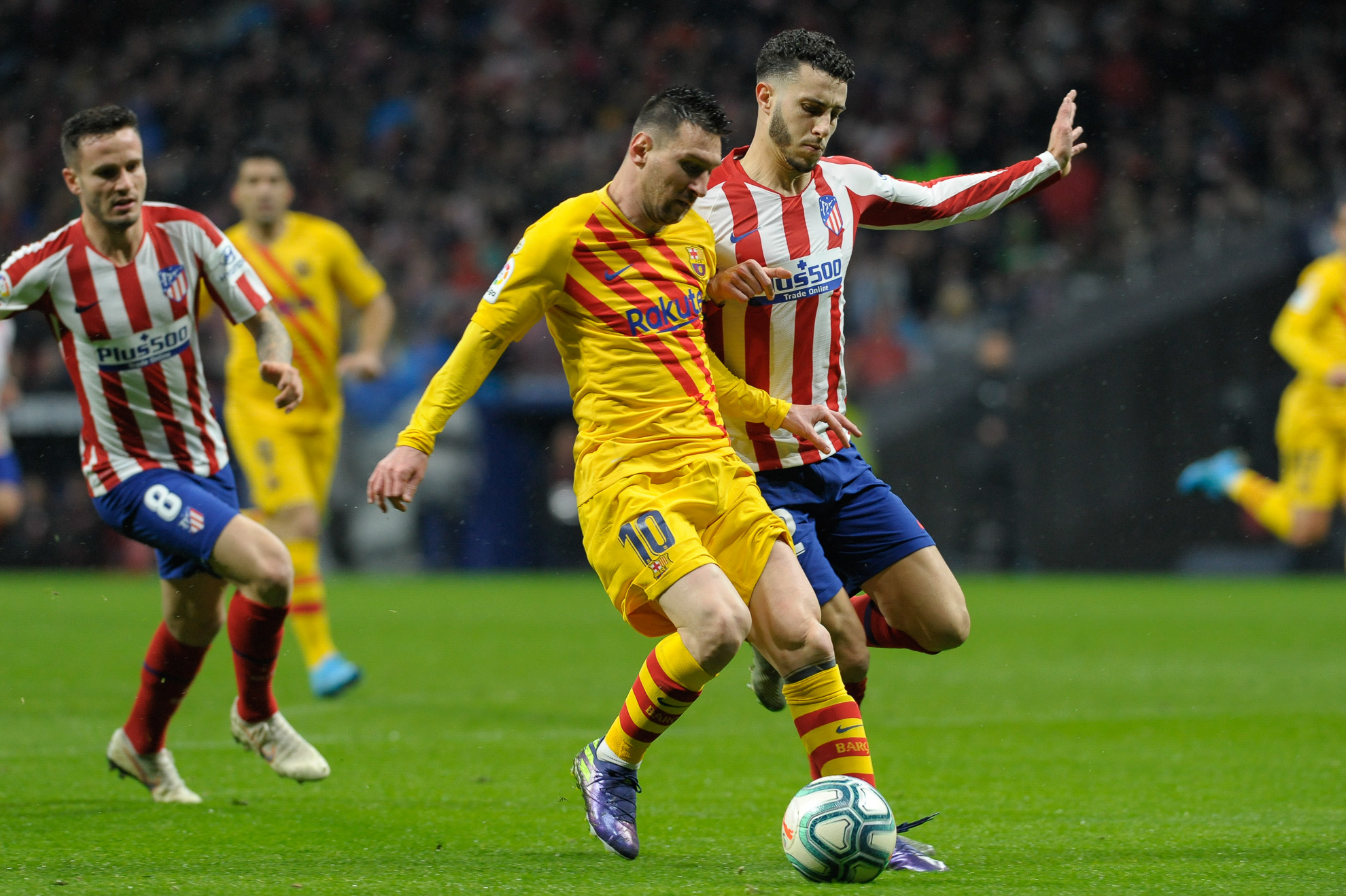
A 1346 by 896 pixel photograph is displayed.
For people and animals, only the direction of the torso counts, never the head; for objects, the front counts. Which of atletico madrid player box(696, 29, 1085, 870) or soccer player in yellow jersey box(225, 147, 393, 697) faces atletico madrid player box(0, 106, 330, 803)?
the soccer player in yellow jersey

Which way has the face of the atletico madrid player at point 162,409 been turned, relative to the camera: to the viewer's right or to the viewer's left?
to the viewer's right

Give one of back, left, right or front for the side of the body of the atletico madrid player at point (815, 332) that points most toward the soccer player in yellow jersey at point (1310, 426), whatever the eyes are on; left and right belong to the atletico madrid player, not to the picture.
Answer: left

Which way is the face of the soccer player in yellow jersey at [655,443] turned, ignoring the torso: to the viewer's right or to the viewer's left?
to the viewer's right

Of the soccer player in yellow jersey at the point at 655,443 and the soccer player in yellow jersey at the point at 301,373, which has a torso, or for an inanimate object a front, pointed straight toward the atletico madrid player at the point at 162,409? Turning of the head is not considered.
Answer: the soccer player in yellow jersey at the point at 301,373

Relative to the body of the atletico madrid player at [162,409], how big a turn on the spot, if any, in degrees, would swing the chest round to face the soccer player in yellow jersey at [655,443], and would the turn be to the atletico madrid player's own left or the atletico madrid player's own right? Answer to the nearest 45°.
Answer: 0° — they already face them

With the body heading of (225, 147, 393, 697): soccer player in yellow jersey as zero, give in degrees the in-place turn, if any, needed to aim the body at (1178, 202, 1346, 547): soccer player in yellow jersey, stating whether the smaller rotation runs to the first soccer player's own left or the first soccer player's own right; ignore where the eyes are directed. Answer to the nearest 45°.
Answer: approximately 90° to the first soccer player's own left

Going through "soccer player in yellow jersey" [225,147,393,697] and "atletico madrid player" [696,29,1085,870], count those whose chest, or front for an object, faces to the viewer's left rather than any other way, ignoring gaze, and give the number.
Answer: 0
